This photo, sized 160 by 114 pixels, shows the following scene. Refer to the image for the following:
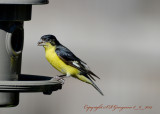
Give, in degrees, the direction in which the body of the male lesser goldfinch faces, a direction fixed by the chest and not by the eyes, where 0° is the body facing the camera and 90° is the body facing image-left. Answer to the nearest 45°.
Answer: approximately 90°
